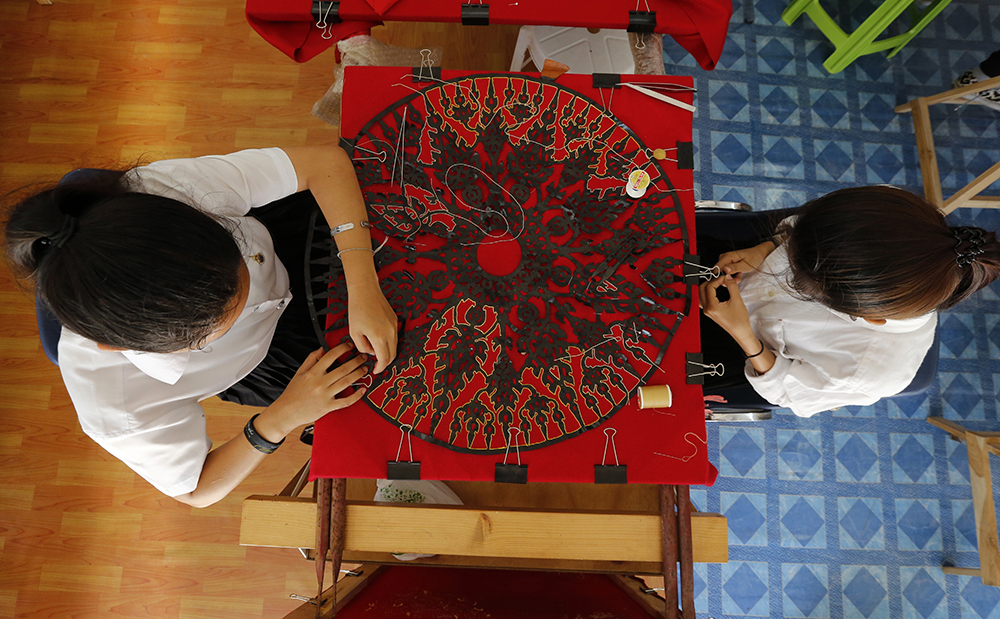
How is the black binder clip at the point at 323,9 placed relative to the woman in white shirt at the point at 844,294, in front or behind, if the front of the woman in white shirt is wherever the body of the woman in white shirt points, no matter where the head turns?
in front

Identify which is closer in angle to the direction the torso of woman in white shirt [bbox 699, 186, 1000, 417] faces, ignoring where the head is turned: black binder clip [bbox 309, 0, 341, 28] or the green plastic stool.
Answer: the black binder clip

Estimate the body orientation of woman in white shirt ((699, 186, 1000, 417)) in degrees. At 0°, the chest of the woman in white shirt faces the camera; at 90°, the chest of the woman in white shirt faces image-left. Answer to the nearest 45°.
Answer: approximately 90°

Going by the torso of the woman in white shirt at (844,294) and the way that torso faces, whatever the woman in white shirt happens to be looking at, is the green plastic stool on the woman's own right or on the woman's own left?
on the woman's own right

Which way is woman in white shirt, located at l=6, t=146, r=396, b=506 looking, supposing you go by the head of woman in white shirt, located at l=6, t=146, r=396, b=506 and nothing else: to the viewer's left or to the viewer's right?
to the viewer's right

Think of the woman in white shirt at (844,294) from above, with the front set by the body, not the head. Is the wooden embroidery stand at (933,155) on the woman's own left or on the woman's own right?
on the woman's own right
